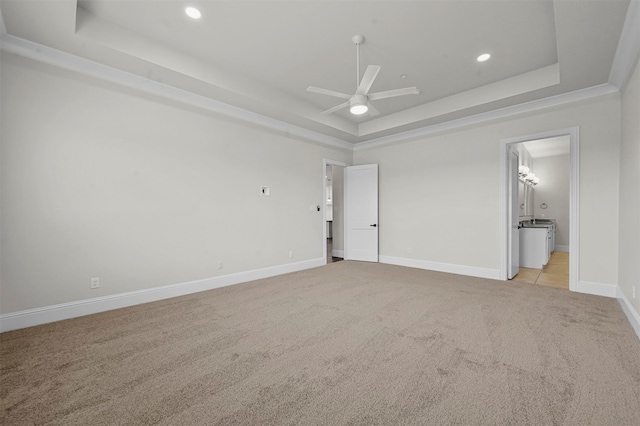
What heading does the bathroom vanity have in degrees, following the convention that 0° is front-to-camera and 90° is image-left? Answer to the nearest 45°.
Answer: approximately 270°

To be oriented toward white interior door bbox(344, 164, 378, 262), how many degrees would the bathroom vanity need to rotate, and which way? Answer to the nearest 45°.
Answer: approximately 135° to its right

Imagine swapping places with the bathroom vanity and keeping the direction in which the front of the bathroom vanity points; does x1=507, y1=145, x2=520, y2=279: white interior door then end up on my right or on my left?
on my right
